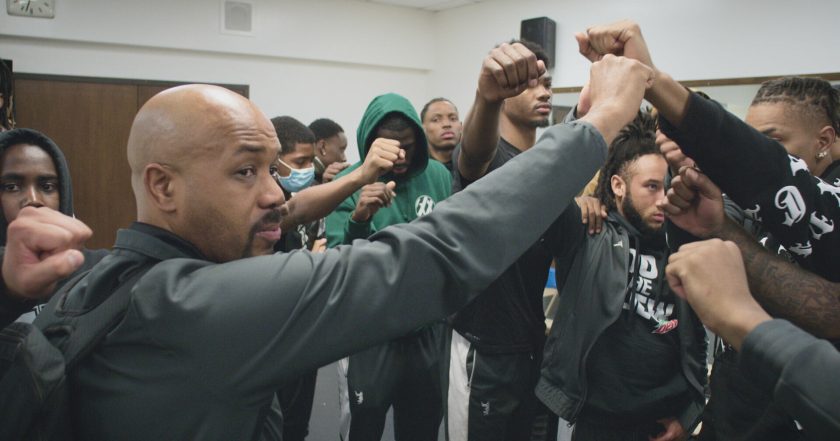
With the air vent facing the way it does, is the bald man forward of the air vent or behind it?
forward

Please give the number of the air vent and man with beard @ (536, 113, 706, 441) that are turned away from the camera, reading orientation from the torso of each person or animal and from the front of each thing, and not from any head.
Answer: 0

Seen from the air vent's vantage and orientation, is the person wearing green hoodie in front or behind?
in front

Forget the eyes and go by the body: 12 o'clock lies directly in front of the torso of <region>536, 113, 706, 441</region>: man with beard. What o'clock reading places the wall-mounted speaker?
The wall-mounted speaker is roughly at 7 o'clock from the man with beard.

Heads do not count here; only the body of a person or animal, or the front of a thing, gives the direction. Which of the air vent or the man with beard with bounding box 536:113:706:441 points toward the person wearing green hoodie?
the air vent

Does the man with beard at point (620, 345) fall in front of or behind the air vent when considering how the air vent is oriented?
in front

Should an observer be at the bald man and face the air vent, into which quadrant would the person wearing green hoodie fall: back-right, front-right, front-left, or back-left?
front-right

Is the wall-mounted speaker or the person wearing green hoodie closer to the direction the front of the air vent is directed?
the person wearing green hoodie

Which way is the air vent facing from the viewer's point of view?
toward the camera

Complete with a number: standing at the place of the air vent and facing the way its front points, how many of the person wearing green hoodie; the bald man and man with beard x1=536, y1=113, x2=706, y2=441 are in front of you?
3

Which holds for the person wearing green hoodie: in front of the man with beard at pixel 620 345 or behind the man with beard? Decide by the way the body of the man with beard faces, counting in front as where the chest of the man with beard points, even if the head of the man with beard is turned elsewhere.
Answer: behind
